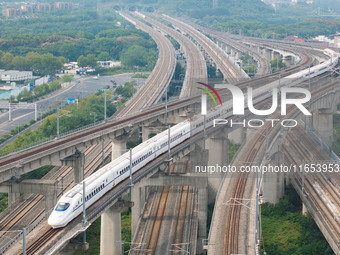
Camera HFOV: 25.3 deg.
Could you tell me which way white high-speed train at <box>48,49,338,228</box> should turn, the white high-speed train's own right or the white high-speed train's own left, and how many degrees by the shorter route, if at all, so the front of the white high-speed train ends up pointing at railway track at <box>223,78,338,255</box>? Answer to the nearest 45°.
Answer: approximately 135° to the white high-speed train's own left

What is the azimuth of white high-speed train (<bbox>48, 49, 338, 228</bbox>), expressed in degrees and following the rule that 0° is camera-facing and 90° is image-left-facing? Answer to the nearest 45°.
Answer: approximately 45°
